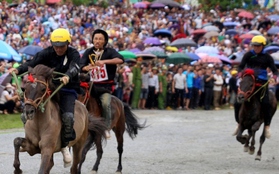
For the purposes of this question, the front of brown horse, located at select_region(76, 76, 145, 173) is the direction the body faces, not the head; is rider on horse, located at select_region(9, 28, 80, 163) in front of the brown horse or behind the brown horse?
in front

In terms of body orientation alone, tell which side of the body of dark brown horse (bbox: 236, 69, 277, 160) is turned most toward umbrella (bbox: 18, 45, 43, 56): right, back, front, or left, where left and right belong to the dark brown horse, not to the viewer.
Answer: right

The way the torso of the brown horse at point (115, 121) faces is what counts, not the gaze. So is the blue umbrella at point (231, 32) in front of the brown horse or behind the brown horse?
behind
